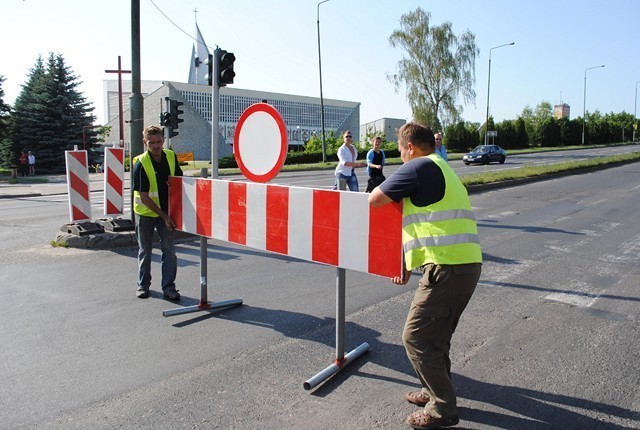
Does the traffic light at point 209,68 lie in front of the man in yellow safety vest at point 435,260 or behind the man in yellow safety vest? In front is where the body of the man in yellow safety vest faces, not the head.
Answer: in front

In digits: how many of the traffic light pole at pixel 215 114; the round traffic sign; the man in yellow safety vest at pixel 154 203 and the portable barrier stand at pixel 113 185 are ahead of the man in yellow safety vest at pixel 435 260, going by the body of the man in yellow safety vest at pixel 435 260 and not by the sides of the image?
4

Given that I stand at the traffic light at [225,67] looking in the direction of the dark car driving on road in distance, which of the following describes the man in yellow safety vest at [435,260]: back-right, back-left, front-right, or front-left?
back-right

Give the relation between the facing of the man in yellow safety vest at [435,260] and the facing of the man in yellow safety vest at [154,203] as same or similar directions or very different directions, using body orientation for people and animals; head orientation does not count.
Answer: very different directions

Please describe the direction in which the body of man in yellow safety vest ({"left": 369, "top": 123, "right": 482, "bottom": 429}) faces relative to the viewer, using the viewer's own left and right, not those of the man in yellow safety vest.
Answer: facing away from the viewer and to the left of the viewer

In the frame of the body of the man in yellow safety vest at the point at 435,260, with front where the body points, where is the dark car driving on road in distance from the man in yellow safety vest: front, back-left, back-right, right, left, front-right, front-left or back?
front-right

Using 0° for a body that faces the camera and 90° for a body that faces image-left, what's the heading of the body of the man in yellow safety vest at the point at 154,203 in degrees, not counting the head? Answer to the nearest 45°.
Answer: approximately 315°

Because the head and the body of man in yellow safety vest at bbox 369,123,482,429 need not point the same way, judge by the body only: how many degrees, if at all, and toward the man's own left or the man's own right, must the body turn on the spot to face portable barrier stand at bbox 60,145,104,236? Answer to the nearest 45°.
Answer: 0° — they already face it

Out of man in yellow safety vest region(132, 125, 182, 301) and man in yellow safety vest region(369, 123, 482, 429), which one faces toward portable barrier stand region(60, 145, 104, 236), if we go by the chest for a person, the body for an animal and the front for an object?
man in yellow safety vest region(369, 123, 482, 429)
